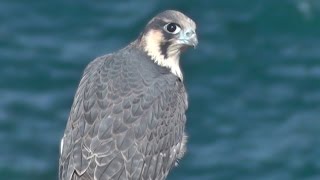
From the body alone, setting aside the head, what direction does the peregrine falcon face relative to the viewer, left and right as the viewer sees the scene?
facing away from the viewer and to the right of the viewer
